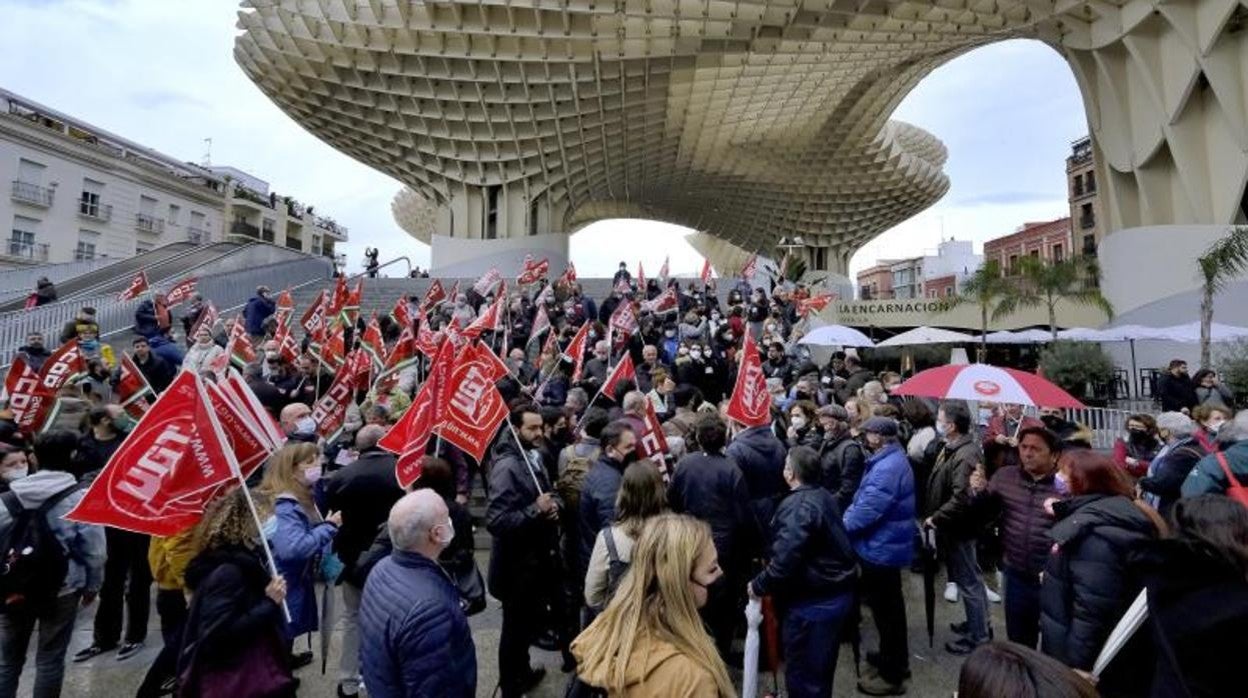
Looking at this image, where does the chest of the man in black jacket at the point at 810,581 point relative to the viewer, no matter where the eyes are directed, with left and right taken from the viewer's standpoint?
facing away from the viewer and to the left of the viewer

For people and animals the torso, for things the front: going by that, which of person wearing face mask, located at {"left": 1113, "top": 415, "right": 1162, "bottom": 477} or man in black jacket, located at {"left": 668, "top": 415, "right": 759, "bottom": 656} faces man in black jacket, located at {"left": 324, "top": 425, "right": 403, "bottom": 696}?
the person wearing face mask

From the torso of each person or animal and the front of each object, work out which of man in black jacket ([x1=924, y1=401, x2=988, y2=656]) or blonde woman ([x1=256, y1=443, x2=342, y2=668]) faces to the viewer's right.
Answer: the blonde woman

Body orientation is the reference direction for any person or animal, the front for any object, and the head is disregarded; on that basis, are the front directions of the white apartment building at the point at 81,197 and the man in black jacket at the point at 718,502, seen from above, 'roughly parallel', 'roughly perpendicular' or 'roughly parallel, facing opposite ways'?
roughly perpendicular

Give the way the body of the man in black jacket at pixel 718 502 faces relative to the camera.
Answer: away from the camera

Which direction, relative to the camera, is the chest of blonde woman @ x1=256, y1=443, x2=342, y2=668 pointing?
to the viewer's right

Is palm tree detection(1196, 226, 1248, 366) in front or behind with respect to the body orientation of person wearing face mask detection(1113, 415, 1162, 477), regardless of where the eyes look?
behind

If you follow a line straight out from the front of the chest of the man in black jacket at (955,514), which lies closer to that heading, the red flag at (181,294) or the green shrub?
the red flag

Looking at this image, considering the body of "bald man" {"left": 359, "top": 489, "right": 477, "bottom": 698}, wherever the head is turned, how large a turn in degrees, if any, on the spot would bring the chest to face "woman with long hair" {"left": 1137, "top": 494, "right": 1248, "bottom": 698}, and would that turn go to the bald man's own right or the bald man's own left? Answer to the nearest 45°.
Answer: approximately 90° to the bald man's own right
